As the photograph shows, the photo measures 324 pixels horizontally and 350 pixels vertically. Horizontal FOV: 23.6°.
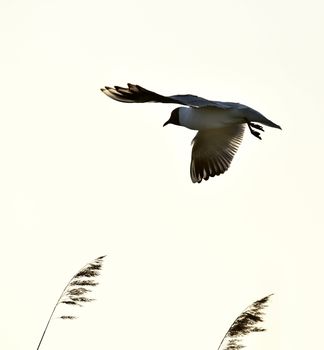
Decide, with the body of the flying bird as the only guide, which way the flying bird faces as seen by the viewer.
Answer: to the viewer's left
